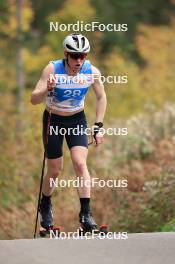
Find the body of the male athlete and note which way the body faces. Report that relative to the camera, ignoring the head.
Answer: toward the camera
